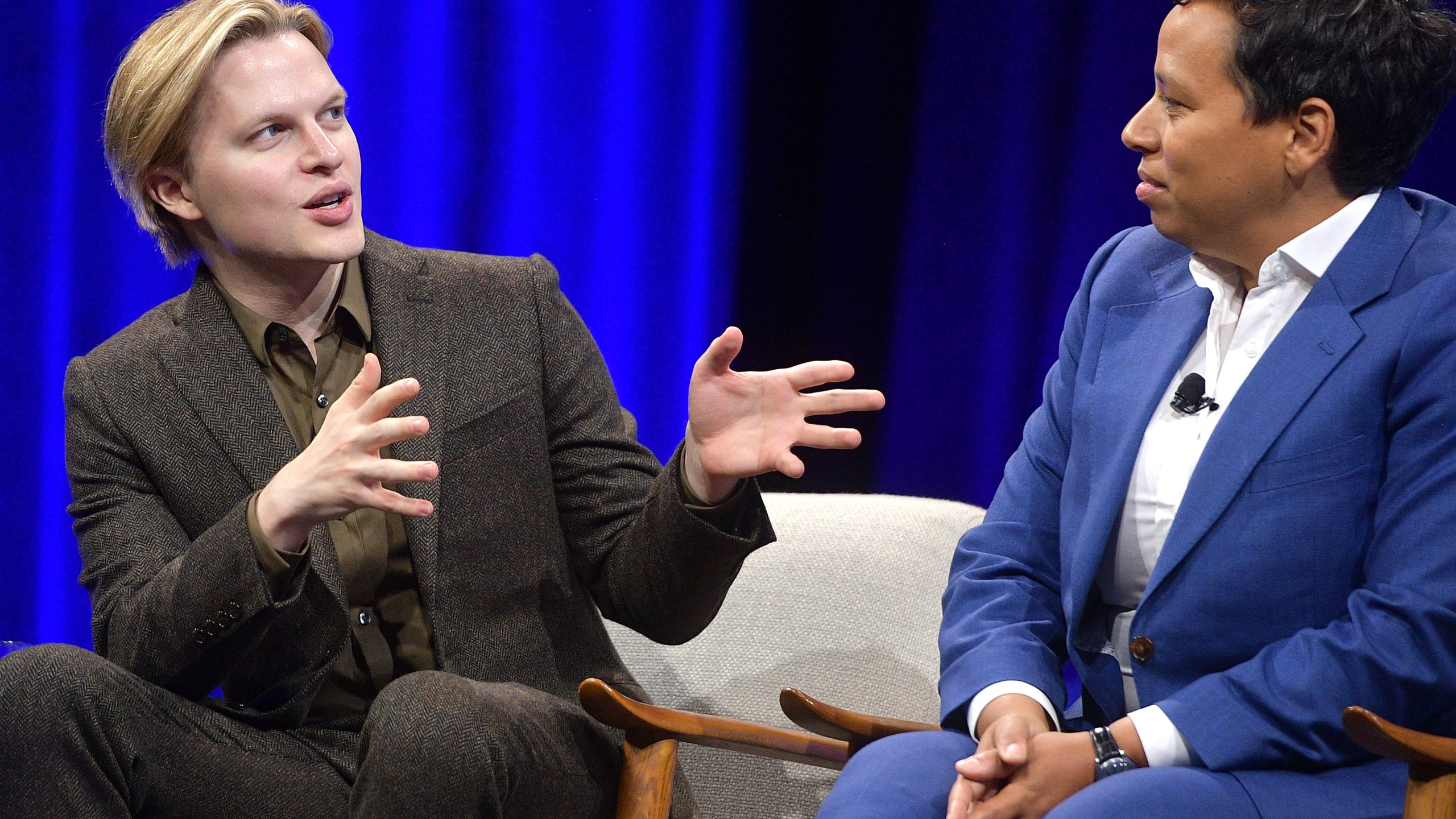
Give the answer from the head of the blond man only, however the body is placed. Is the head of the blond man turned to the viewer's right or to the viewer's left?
to the viewer's right

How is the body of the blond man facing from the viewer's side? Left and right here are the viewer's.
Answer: facing the viewer

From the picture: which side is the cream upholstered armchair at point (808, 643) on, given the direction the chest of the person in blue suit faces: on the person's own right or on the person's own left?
on the person's own right

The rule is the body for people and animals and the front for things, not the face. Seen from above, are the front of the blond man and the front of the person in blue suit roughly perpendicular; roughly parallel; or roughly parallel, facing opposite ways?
roughly perpendicular

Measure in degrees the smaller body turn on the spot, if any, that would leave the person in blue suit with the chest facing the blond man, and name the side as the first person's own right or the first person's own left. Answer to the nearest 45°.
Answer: approximately 45° to the first person's own right

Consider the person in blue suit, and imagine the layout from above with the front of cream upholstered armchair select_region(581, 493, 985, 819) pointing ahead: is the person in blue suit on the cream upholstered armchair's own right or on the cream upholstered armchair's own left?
on the cream upholstered armchair's own left

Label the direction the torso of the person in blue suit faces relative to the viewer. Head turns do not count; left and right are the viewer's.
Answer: facing the viewer and to the left of the viewer

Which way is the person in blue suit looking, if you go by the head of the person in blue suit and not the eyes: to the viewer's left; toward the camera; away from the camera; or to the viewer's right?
to the viewer's left

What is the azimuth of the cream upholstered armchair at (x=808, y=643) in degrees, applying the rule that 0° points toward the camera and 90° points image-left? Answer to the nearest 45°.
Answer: approximately 45°
